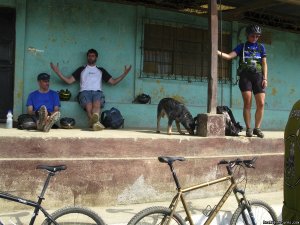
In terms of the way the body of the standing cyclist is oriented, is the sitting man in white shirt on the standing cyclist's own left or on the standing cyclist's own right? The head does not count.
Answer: on the standing cyclist's own right

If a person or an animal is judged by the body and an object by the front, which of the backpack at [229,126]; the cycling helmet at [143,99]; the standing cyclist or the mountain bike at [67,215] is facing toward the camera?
the standing cyclist

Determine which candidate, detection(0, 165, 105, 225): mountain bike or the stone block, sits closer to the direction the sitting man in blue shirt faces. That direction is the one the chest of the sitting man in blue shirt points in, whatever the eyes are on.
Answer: the mountain bike

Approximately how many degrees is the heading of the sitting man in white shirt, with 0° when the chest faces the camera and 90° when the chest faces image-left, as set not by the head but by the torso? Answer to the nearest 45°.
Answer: approximately 0°

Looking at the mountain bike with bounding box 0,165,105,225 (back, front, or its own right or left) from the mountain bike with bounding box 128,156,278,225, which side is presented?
back

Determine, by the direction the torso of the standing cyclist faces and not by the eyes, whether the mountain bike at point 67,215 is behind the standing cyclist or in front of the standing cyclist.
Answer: in front

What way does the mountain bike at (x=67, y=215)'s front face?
to the viewer's left

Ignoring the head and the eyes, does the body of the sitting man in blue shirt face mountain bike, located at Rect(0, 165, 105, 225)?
yes
